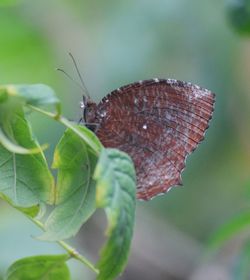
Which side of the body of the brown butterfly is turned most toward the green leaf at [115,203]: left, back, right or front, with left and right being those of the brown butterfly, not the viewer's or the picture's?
left

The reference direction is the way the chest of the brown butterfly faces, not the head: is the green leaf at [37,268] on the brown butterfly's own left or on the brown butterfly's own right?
on the brown butterfly's own left

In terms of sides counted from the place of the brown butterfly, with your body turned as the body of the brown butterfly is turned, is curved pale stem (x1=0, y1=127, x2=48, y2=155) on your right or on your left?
on your left

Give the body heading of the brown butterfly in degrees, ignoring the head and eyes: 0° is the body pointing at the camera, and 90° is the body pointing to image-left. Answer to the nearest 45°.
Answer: approximately 90°

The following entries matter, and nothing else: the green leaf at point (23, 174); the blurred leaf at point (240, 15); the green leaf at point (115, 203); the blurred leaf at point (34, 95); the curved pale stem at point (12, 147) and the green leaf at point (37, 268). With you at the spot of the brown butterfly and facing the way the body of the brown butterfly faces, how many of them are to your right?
1
